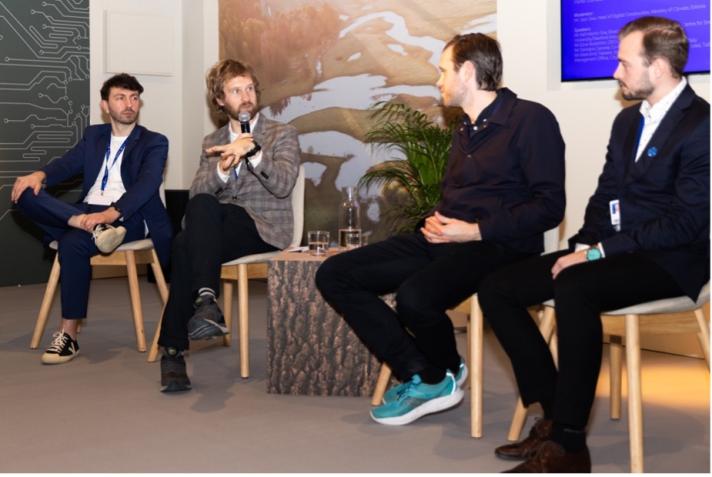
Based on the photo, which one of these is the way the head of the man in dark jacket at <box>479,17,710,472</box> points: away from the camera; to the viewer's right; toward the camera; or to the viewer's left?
to the viewer's left

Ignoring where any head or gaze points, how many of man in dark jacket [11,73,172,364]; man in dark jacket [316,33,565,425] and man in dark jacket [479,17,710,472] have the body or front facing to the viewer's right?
0

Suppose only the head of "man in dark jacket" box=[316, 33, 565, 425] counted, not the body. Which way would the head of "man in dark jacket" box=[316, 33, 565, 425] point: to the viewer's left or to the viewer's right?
to the viewer's left

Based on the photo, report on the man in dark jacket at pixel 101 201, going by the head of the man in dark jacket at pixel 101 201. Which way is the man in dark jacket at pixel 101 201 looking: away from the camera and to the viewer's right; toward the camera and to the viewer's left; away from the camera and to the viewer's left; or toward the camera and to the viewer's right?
toward the camera and to the viewer's right

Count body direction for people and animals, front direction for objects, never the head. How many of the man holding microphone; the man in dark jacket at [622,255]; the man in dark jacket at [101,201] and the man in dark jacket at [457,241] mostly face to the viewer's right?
0

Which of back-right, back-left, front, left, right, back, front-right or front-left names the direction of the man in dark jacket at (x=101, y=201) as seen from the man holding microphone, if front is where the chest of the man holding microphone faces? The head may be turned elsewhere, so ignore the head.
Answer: right

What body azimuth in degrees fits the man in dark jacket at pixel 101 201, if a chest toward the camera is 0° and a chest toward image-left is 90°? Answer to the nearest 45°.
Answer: approximately 45°

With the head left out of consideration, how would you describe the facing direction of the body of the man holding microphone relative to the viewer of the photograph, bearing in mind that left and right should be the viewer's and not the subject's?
facing the viewer and to the left of the viewer

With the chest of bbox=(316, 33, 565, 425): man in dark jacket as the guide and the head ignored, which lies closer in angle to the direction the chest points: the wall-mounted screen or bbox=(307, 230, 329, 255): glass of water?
the glass of water

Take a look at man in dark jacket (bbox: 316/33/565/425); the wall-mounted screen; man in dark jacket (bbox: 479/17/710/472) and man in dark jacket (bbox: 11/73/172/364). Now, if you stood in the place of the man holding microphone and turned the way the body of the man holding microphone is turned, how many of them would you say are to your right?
1

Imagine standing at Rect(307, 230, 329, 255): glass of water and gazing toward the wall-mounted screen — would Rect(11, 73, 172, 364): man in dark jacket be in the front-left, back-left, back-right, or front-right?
back-left

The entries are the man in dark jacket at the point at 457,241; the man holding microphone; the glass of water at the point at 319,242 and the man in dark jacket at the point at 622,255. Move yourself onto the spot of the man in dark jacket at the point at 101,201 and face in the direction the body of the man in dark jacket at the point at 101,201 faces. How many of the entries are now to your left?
4

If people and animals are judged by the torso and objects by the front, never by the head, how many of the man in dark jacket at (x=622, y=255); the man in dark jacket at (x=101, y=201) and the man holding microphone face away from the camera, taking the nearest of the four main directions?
0

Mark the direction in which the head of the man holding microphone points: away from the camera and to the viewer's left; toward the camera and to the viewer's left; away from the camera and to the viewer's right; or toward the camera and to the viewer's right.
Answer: toward the camera and to the viewer's right
